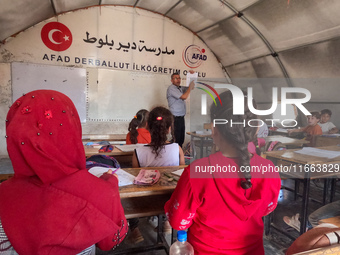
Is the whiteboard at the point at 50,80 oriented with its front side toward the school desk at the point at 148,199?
yes

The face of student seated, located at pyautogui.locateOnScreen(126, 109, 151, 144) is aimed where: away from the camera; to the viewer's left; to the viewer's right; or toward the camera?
away from the camera

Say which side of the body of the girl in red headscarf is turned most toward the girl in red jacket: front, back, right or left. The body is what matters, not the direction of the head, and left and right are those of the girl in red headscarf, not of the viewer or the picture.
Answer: right

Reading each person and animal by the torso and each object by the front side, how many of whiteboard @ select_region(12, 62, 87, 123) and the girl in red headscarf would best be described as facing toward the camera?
1

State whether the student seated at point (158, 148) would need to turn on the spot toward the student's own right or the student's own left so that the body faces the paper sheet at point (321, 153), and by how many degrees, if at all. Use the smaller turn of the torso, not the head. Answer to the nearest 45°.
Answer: approximately 90° to the student's own right

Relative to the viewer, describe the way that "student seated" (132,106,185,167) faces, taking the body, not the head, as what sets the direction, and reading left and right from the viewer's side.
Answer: facing away from the viewer

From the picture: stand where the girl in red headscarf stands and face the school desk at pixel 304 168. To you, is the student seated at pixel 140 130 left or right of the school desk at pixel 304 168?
left

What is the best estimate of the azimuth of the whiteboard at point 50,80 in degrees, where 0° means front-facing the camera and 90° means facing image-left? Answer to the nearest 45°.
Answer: approximately 0°

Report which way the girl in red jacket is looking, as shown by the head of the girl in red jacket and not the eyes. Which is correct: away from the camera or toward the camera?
away from the camera

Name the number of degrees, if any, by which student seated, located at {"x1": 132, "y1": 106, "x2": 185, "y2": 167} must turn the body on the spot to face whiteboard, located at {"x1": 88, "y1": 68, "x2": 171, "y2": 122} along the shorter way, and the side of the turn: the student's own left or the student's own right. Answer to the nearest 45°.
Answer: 0° — they already face it

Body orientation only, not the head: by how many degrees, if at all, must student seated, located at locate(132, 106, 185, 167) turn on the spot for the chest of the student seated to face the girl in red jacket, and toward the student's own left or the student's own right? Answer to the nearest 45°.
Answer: approximately 180°

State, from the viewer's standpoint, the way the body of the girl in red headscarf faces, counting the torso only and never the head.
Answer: away from the camera
